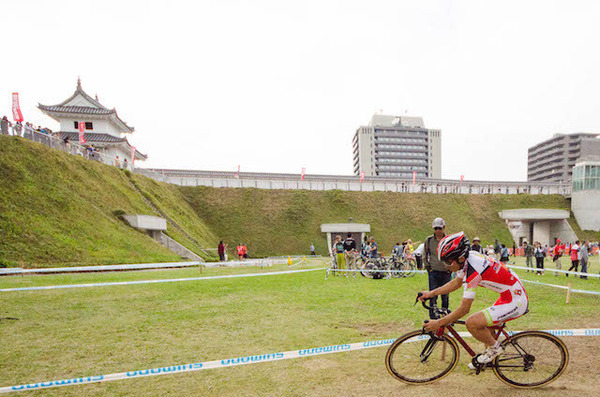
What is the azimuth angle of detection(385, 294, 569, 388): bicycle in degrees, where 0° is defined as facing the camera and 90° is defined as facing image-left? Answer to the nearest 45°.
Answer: approximately 90°

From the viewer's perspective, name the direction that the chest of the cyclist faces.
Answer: to the viewer's left
